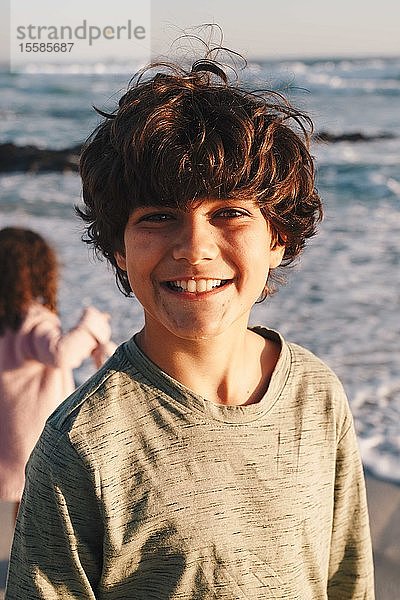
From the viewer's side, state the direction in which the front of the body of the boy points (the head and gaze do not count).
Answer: toward the camera

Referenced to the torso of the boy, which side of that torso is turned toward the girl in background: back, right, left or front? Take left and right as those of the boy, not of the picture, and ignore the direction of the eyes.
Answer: back

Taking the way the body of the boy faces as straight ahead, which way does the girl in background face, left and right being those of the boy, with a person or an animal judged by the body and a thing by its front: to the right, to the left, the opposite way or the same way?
the opposite way

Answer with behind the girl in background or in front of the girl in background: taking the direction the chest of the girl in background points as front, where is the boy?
behind

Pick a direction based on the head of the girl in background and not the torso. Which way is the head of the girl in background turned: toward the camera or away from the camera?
away from the camera

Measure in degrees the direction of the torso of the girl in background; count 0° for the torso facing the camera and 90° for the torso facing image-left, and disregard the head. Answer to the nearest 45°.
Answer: approximately 180°

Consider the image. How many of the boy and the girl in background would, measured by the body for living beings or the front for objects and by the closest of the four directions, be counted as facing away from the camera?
1
